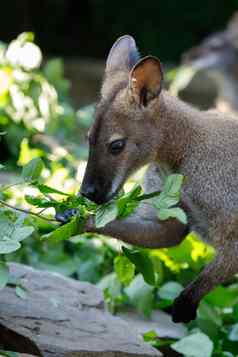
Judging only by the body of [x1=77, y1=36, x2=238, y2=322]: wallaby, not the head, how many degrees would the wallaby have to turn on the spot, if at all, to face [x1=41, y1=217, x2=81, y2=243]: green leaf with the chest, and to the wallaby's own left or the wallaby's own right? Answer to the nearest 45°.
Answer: approximately 45° to the wallaby's own left

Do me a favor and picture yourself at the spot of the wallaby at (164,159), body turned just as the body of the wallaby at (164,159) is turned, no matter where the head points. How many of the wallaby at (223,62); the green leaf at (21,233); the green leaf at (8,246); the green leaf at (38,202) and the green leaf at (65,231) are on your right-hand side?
1

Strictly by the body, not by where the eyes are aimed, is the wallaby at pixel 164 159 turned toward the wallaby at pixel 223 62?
no

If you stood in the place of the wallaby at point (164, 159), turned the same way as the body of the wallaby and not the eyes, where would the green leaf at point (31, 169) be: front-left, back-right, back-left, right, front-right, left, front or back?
front-left

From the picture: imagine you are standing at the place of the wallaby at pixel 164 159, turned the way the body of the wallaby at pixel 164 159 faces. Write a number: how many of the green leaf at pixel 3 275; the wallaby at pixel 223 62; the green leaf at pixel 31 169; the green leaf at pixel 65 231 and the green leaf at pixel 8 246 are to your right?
1

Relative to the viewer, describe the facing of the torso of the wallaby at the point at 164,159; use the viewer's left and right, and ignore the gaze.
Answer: facing to the left of the viewer
